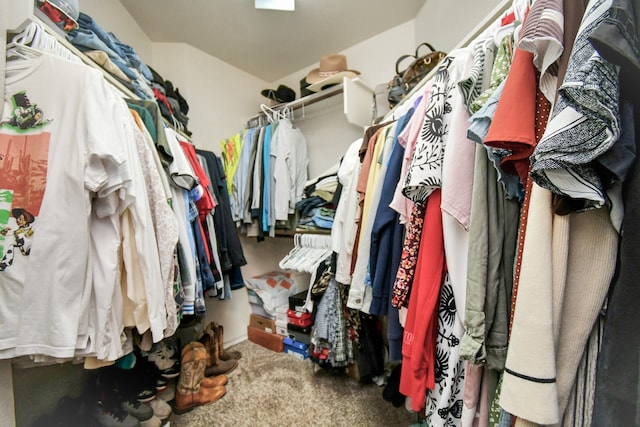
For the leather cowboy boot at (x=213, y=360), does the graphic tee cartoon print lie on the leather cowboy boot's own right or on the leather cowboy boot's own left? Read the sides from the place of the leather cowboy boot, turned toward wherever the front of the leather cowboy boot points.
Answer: on the leather cowboy boot's own right

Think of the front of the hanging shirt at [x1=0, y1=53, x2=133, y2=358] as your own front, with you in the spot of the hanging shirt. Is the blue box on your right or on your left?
on your left

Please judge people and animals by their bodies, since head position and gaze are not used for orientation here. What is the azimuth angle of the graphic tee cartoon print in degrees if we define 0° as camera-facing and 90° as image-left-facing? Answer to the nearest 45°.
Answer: approximately 0°
